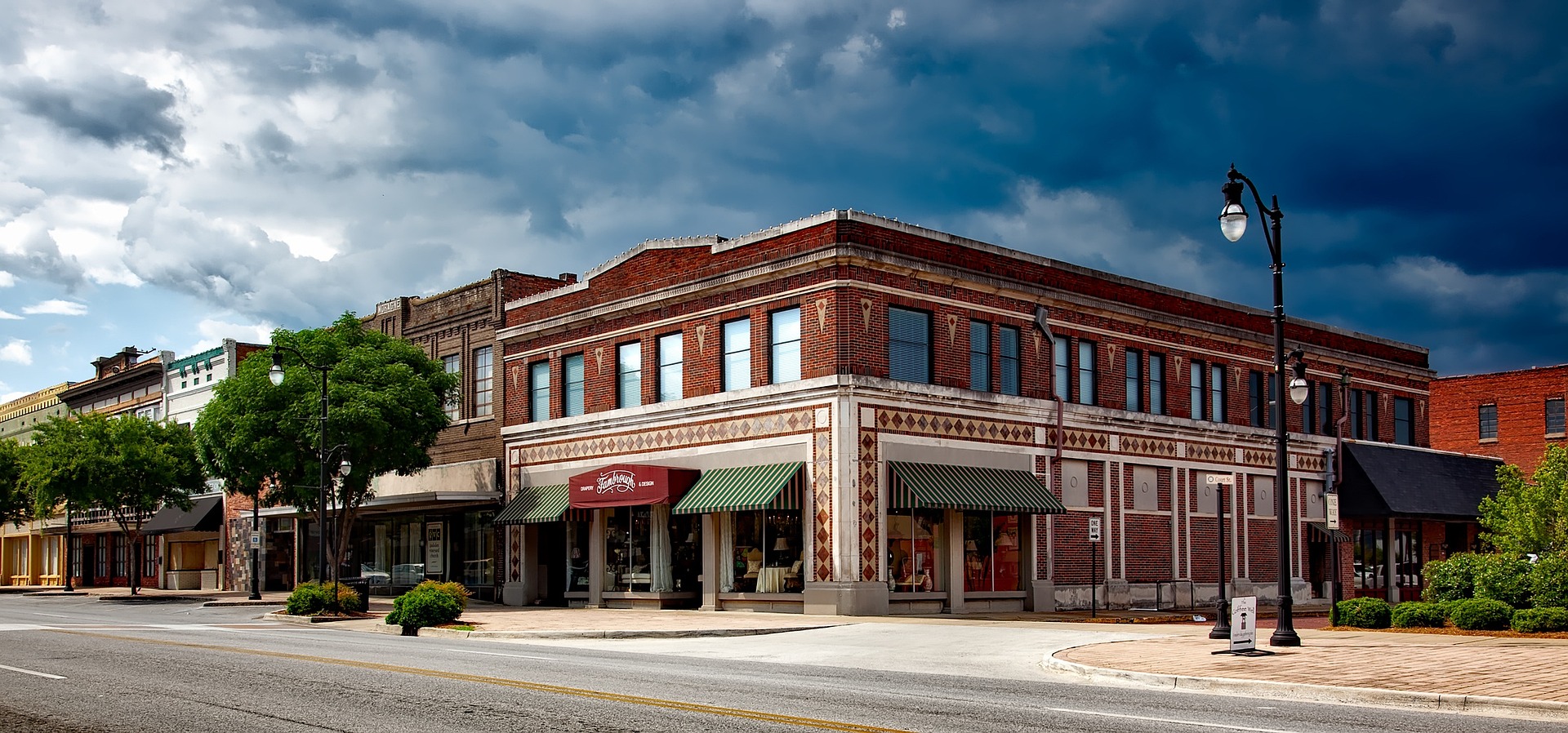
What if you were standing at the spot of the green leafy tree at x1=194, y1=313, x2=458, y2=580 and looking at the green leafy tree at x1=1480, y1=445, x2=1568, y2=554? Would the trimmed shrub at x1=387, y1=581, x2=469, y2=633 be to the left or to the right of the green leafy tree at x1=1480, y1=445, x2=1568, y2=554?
right

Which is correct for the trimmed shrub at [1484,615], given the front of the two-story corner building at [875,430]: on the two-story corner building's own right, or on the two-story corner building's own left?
on the two-story corner building's own left

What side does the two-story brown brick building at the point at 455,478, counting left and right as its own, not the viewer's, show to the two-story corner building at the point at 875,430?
left

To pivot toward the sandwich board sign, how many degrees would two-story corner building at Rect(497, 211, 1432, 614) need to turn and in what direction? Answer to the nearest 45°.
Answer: approximately 45° to its left

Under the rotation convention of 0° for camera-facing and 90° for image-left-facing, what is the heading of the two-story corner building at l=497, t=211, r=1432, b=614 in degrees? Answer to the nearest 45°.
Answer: approximately 45°

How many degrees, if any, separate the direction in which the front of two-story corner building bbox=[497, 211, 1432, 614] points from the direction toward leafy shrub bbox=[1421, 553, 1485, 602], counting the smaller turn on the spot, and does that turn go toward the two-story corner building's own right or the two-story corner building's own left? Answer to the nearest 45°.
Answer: approximately 90° to the two-story corner building's own left
